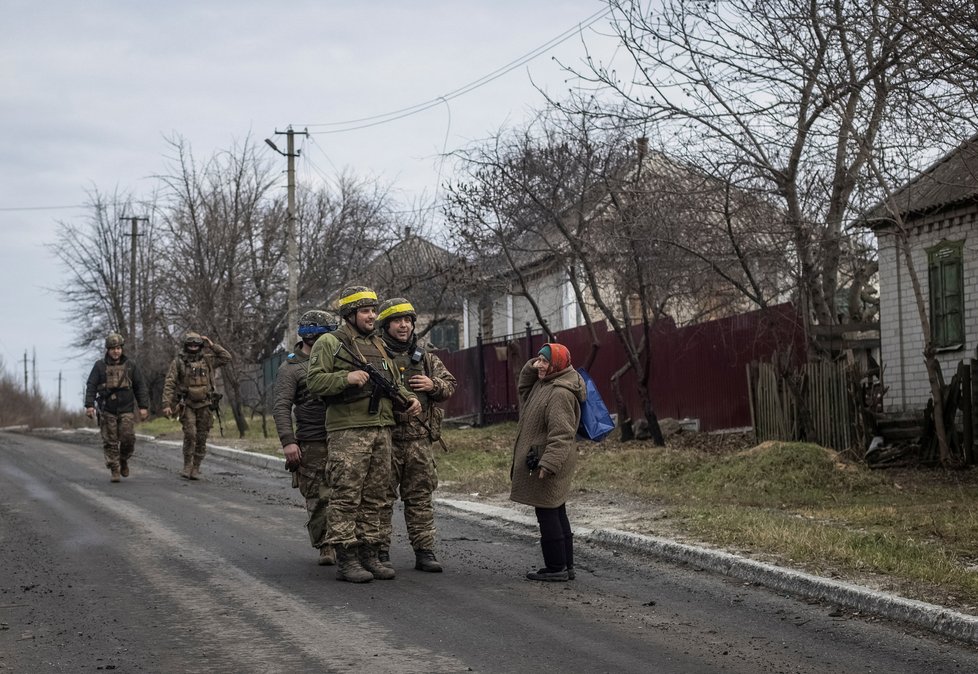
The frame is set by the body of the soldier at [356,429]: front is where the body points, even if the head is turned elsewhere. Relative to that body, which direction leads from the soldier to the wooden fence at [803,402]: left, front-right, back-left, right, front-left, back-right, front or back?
left

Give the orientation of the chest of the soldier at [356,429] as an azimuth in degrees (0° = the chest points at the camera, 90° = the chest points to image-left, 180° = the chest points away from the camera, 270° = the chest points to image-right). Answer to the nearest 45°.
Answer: approximately 315°

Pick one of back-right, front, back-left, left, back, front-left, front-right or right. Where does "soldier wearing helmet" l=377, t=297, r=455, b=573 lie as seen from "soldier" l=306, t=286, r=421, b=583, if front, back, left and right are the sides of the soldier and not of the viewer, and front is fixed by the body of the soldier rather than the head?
left

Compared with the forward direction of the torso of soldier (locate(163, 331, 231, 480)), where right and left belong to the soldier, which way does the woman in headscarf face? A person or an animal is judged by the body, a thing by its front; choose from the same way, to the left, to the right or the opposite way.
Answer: to the right

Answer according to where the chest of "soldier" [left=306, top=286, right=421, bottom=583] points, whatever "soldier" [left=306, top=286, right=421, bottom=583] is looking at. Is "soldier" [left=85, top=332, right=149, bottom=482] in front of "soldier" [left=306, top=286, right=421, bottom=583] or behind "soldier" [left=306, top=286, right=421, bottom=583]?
behind

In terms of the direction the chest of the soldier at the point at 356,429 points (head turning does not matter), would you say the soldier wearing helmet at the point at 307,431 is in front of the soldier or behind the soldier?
behind

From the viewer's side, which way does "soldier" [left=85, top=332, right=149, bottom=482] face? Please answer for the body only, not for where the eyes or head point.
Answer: toward the camera

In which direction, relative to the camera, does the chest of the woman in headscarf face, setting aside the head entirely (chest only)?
to the viewer's left

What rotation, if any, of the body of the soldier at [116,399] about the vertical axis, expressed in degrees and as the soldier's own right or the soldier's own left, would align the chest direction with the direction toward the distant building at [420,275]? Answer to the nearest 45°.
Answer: approximately 135° to the soldier's own left

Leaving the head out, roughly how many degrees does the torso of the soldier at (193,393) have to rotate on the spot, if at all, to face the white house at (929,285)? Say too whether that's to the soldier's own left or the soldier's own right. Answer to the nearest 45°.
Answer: approximately 90° to the soldier's own left

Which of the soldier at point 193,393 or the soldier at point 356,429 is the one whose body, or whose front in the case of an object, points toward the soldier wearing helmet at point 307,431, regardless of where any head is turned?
the soldier at point 193,393

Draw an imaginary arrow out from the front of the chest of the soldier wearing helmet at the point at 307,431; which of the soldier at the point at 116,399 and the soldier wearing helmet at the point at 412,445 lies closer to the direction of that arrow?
the soldier wearing helmet

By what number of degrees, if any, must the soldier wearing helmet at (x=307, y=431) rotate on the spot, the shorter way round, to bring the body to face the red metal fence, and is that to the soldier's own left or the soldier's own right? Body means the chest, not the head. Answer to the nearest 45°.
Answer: approximately 90° to the soldier's own left
